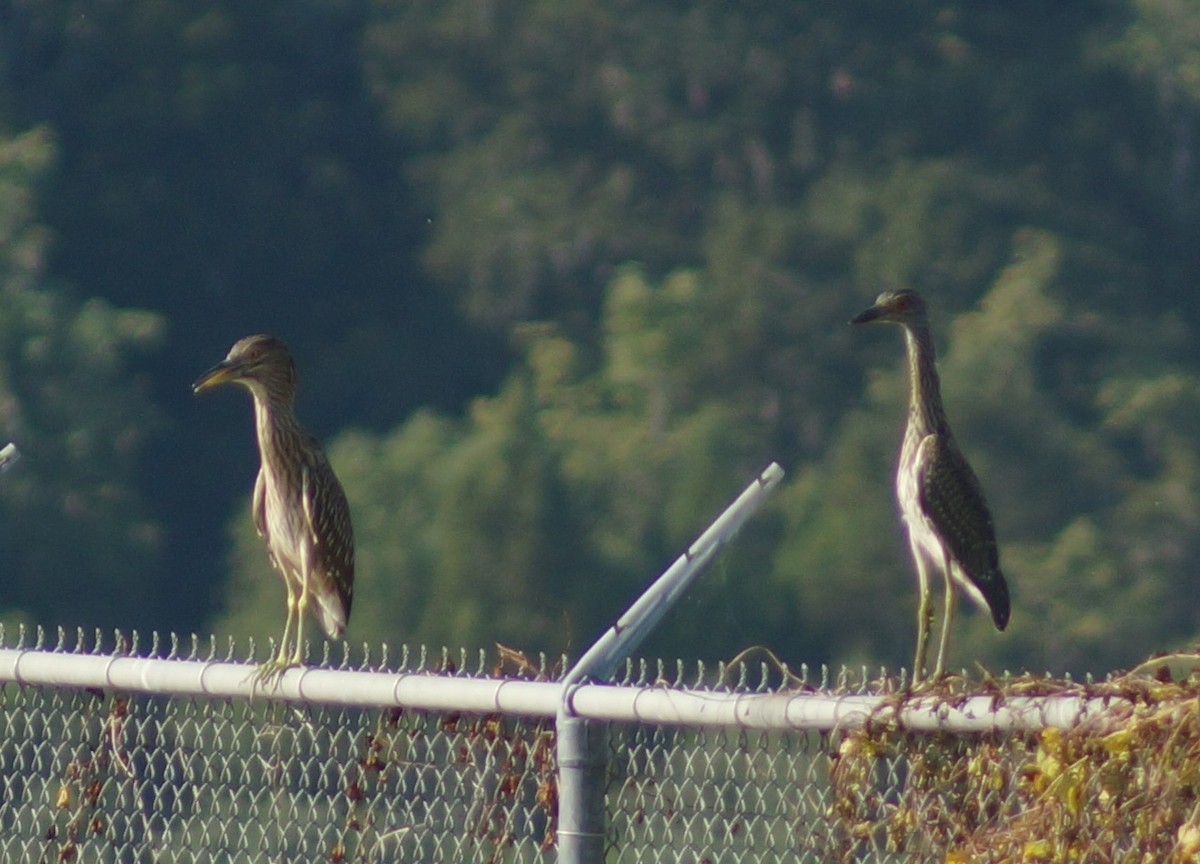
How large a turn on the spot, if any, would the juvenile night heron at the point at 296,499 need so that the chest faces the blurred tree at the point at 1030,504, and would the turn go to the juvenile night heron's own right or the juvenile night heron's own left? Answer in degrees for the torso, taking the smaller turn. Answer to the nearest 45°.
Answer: approximately 180°

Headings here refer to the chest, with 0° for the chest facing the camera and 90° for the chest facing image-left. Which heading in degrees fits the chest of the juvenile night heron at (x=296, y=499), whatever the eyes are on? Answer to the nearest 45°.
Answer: approximately 45°

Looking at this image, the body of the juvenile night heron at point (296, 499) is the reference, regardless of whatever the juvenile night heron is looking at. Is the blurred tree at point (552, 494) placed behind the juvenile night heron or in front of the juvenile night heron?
behind

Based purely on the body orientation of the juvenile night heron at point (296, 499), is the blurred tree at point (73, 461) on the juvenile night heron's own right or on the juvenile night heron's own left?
on the juvenile night heron's own right

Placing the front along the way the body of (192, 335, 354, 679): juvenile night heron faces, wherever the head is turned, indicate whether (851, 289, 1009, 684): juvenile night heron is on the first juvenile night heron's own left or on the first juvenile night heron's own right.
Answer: on the first juvenile night heron's own left
